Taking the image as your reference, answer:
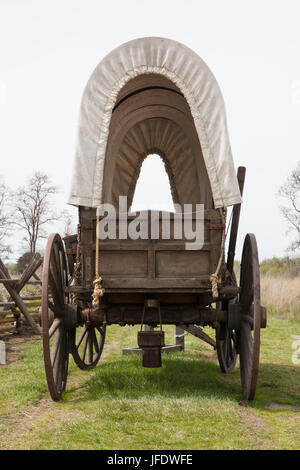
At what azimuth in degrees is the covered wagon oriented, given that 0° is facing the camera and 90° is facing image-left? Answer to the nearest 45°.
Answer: approximately 180°
